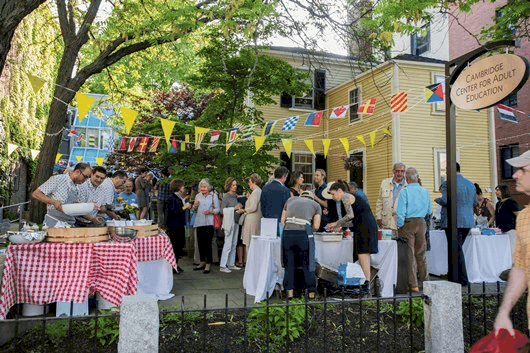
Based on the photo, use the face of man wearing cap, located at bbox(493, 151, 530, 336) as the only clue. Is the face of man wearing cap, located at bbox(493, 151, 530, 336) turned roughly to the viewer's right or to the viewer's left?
to the viewer's left

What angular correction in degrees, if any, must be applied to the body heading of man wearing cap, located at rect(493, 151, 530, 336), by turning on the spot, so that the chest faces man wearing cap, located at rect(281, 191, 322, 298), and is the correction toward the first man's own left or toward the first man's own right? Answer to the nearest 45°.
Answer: approximately 45° to the first man's own right

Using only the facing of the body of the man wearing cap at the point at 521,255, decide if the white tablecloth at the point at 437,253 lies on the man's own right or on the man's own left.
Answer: on the man's own right

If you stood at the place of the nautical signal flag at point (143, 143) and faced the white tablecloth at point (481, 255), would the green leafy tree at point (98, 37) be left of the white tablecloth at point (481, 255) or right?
right

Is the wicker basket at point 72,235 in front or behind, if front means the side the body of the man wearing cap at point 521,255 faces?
in front

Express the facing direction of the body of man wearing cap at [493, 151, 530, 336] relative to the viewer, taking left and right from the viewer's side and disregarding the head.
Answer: facing to the left of the viewer

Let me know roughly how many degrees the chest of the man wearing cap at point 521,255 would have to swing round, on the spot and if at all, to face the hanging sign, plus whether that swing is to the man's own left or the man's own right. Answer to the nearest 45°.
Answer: approximately 90° to the man's own right

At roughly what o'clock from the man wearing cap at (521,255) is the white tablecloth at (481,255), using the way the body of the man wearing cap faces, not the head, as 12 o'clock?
The white tablecloth is roughly at 3 o'clock from the man wearing cap.

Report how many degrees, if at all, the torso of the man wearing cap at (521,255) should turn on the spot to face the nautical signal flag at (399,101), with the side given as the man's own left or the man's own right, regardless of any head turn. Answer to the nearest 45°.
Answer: approximately 90° to the man's own right
